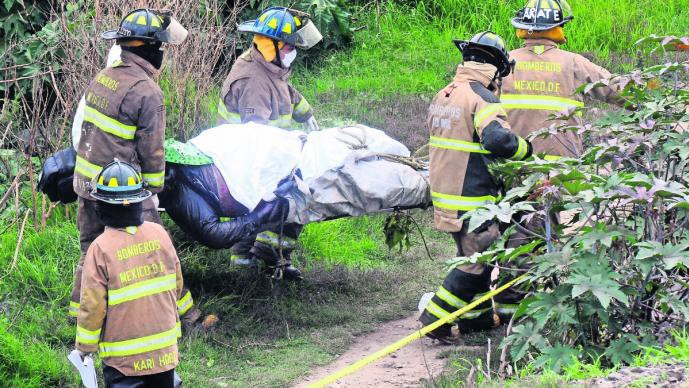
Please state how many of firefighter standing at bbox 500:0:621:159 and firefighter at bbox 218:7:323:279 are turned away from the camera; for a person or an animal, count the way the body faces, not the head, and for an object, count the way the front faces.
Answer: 1

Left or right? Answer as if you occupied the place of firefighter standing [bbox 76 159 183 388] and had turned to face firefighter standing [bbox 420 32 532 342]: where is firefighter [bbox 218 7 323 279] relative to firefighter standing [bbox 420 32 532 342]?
left

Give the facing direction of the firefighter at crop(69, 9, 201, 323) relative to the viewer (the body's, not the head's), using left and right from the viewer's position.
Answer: facing away from the viewer and to the right of the viewer

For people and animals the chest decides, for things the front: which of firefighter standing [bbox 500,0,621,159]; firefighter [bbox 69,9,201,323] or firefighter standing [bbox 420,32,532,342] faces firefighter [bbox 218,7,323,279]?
firefighter [bbox 69,9,201,323]

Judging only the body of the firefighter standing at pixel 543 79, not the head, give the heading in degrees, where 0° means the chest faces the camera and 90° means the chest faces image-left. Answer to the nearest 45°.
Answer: approximately 180°

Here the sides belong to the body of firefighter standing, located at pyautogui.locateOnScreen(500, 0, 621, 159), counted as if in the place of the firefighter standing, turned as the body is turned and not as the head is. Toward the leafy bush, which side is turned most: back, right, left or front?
back

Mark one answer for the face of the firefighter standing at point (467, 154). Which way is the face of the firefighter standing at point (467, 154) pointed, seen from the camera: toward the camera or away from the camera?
away from the camera

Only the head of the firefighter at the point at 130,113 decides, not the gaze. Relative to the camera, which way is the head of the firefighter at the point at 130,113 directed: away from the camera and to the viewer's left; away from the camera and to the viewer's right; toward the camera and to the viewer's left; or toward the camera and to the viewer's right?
away from the camera and to the viewer's right

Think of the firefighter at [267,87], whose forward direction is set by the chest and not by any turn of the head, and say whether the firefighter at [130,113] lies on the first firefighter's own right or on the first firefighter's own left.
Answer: on the first firefighter's own right

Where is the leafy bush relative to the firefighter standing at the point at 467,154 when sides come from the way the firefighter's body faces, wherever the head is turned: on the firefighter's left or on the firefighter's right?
on the firefighter's right

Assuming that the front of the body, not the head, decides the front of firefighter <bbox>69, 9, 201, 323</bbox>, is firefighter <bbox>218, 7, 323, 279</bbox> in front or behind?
in front

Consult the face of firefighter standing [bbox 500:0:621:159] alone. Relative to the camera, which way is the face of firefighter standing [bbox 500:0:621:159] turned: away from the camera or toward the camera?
away from the camera

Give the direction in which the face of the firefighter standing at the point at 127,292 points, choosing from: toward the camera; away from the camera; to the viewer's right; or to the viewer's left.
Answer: away from the camera

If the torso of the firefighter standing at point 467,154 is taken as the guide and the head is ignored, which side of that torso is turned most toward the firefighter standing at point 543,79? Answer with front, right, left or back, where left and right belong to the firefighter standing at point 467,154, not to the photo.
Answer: front

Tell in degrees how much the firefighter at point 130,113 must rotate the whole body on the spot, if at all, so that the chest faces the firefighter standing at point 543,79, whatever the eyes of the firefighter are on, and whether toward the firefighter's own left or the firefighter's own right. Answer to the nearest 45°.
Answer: approximately 45° to the firefighter's own right

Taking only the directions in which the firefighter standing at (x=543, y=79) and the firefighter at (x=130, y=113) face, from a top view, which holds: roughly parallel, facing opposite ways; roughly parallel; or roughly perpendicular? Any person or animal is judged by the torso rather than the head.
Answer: roughly parallel

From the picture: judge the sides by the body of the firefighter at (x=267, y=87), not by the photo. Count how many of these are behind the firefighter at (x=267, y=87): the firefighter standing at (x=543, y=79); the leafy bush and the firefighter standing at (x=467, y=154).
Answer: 0

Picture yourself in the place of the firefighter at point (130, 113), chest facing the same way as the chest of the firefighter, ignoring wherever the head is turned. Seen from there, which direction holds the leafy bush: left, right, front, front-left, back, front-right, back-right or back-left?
right

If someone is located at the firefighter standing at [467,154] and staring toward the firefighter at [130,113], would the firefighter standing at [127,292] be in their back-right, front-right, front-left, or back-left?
front-left
